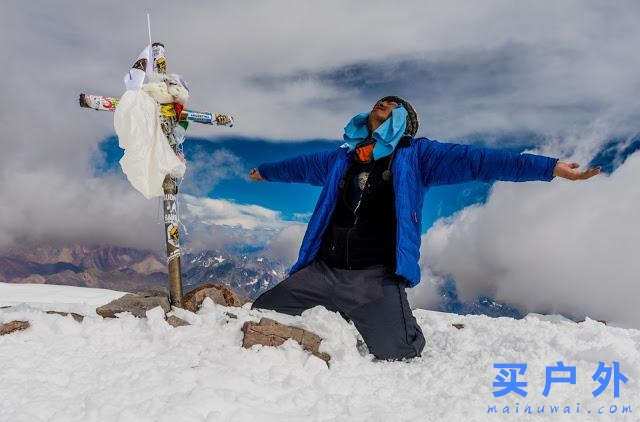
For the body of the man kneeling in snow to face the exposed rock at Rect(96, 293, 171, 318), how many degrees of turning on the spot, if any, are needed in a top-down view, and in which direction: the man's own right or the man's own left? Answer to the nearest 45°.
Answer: approximately 45° to the man's own right

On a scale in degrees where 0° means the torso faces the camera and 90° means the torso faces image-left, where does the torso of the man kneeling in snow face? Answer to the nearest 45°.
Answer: approximately 45°

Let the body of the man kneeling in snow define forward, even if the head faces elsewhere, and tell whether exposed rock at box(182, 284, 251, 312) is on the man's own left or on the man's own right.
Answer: on the man's own right
